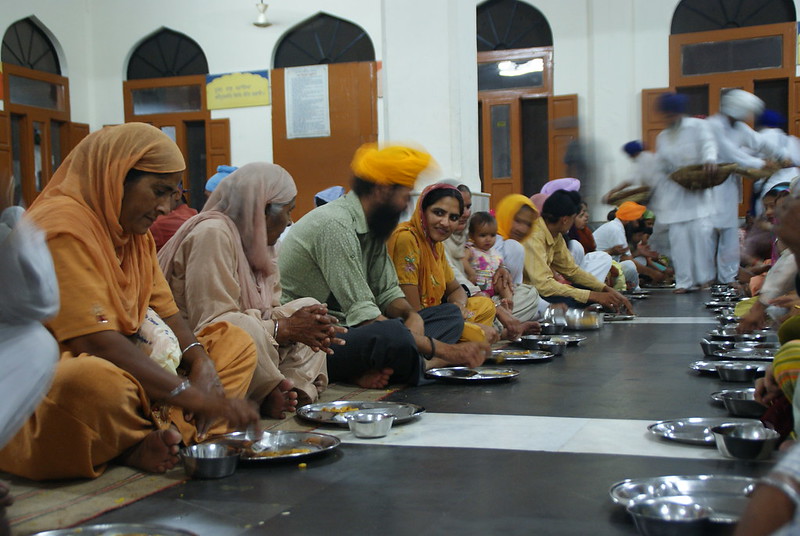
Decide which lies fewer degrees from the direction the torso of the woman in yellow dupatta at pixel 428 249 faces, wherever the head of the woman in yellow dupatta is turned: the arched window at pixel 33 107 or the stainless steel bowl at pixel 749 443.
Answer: the stainless steel bowl

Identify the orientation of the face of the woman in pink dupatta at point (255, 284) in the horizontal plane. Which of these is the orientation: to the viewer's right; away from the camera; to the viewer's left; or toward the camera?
to the viewer's right

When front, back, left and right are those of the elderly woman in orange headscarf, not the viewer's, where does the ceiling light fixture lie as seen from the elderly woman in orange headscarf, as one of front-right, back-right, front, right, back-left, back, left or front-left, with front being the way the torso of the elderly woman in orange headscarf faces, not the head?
back-left

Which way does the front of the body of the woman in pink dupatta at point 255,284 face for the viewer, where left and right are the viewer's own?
facing to the right of the viewer

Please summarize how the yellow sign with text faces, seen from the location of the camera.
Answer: facing the viewer

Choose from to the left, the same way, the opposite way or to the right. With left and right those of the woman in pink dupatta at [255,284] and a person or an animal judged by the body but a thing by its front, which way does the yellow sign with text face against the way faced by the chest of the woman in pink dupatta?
to the right

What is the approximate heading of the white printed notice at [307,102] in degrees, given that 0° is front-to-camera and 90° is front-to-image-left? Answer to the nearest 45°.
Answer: approximately 0°

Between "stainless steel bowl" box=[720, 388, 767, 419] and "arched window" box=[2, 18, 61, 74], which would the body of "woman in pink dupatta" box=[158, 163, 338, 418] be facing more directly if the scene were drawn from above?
the stainless steel bowl

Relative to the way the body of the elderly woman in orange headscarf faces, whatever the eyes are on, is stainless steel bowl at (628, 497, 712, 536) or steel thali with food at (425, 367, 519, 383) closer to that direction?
the stainless steel bowl

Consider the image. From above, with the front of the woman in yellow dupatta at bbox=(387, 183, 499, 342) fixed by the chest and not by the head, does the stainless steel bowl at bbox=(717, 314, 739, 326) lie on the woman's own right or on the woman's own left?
on the woman's own left

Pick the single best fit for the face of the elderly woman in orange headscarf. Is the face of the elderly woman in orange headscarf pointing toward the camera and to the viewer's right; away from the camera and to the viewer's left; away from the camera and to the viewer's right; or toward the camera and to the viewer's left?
toward the camera and to the viewer's right
